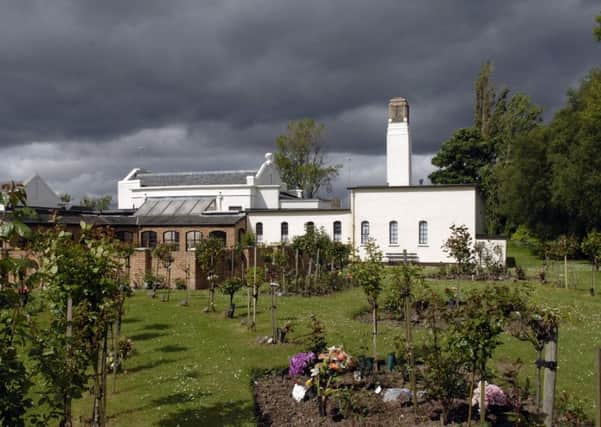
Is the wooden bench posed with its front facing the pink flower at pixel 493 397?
yes

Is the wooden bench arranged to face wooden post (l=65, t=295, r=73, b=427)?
yes

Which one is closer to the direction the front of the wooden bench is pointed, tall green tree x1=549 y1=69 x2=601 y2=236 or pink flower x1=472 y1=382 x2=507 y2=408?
the pink flower

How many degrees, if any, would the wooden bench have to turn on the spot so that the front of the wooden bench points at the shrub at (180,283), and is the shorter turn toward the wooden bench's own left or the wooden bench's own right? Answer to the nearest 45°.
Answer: approximately 45° to the wooden bench's own right

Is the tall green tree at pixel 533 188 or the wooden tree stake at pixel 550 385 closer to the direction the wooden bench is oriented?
the wooden tree stake

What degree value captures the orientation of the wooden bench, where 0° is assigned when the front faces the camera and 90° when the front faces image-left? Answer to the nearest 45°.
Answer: approximately 0°
